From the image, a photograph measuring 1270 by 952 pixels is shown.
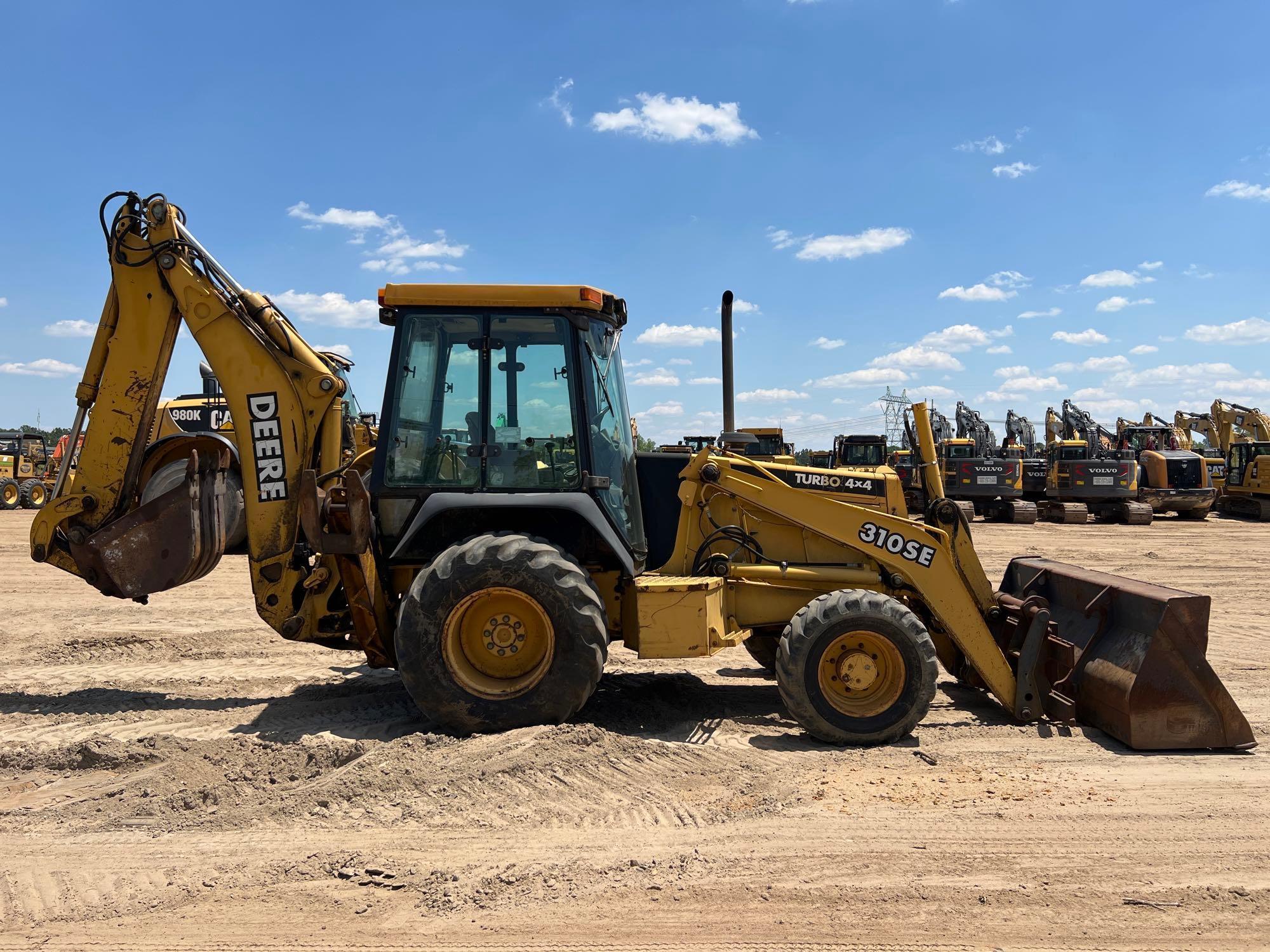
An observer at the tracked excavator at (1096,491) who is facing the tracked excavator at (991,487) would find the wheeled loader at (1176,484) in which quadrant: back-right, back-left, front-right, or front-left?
back-right

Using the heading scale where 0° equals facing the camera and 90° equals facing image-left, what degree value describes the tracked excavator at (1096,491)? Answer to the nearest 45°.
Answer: approximately 180°

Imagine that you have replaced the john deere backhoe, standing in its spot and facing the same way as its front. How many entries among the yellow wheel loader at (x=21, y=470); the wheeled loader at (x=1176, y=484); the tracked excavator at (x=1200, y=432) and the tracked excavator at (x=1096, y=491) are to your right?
0

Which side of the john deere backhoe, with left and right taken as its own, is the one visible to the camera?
right

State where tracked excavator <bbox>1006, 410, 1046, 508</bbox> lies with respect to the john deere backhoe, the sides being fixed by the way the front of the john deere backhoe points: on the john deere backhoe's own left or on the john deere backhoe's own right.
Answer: on the john deere backhoe's own left

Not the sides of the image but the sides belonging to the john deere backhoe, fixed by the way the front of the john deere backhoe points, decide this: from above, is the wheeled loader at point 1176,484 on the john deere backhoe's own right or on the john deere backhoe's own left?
on the john deere backhoe's own left

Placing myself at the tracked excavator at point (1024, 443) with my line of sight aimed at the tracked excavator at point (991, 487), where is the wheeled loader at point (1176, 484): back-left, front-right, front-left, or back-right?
front-left

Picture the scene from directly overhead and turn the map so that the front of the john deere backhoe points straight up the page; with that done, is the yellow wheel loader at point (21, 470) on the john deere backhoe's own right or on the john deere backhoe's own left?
on the john deere backhoe's own left

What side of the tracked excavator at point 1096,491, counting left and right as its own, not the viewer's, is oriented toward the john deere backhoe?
back

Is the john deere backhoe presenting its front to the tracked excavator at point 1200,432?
no

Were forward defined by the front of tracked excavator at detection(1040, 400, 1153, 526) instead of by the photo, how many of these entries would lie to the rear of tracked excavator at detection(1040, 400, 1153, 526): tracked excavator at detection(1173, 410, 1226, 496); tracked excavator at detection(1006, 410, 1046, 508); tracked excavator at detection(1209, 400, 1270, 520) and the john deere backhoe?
1

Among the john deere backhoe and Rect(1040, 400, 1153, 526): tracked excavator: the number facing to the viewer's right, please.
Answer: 1

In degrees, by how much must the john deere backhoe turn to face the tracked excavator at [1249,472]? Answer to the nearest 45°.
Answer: approximately 45° to its left
